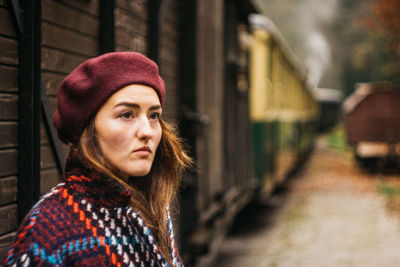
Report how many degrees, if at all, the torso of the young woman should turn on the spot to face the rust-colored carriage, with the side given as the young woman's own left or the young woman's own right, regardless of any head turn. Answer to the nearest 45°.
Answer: approximately 90° to the young woman's own left

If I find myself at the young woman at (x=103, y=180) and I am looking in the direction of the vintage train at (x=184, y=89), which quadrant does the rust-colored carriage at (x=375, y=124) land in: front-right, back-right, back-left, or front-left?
front-right

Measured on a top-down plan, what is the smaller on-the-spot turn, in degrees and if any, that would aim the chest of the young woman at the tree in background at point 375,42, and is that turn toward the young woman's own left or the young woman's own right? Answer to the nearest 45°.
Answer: approximately 90° to the young woman's own left

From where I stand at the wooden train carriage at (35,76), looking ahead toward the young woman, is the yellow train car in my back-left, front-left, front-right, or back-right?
back-left

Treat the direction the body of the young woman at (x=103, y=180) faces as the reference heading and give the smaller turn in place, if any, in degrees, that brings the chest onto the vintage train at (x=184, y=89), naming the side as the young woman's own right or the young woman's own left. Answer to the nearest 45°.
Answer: approximately 135° to the young woman's own left

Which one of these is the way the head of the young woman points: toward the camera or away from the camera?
toward the camera

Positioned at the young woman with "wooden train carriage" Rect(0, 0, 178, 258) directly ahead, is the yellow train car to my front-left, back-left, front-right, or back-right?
front-right

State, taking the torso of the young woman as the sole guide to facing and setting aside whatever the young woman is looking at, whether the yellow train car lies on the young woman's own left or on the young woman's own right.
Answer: on the young woman's own left

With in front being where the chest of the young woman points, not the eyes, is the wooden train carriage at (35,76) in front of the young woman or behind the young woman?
behind

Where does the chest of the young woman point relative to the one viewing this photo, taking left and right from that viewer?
facing the viewer and to the right of the viewer
